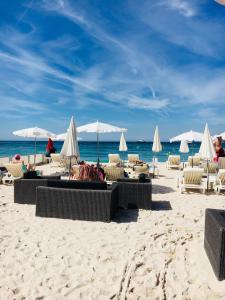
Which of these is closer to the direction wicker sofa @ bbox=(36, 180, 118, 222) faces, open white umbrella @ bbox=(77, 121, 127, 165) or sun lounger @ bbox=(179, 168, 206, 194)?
the open white umbrella

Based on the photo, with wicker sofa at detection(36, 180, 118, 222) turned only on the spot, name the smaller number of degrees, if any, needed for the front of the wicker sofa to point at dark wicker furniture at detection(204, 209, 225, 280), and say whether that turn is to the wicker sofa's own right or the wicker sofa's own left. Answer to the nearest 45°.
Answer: approximately 135° to the wicker sofa's own right

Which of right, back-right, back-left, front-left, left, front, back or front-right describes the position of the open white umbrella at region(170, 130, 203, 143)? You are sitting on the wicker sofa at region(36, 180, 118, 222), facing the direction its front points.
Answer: front-right

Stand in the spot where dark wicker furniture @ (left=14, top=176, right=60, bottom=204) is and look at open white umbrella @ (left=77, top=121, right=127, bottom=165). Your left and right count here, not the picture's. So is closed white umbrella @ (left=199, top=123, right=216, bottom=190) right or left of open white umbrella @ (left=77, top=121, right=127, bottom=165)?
right

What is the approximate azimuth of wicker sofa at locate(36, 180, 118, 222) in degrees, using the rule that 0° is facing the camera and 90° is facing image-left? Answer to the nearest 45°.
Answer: approximately 180°

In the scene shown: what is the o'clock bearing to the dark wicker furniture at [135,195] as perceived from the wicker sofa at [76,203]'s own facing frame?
The dark wicker furniture is roughly at 2 o'clock from the wicker sofa.

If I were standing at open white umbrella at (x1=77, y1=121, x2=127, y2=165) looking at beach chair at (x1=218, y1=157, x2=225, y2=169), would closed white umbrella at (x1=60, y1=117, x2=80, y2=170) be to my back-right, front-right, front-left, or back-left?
back-right

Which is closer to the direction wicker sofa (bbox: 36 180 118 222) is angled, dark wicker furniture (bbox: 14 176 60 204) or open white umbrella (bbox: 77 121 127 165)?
the open white umbrella

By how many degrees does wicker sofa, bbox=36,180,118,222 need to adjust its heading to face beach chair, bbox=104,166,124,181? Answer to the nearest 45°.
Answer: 0° — it already faces it

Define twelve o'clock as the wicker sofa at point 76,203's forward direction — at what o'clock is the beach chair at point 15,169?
The beach chair is roughly at 11 o'clock from the wicker sofa.

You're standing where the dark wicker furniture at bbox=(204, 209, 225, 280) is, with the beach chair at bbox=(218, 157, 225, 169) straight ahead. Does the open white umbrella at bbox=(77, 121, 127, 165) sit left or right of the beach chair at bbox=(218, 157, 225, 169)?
left
